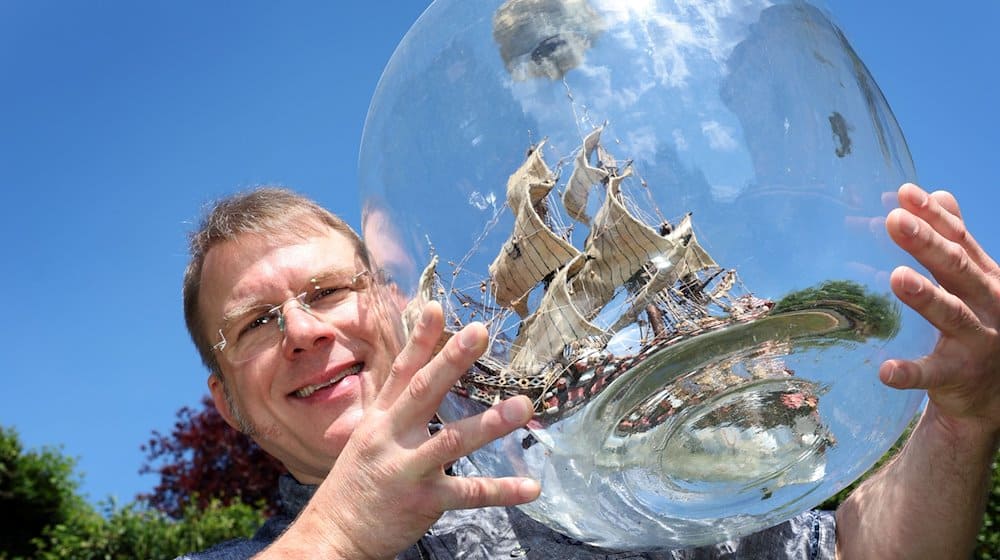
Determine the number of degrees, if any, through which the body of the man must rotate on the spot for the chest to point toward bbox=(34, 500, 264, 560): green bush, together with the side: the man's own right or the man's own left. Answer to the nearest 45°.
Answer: approximately 135° to the man's own right

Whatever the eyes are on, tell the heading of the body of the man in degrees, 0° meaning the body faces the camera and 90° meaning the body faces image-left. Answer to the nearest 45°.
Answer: approximately 0°

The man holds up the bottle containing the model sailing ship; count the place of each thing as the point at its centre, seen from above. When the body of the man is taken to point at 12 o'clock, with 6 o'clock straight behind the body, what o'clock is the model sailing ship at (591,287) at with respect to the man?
The model sailing ship is roughly at 11 o'clock from the man.
